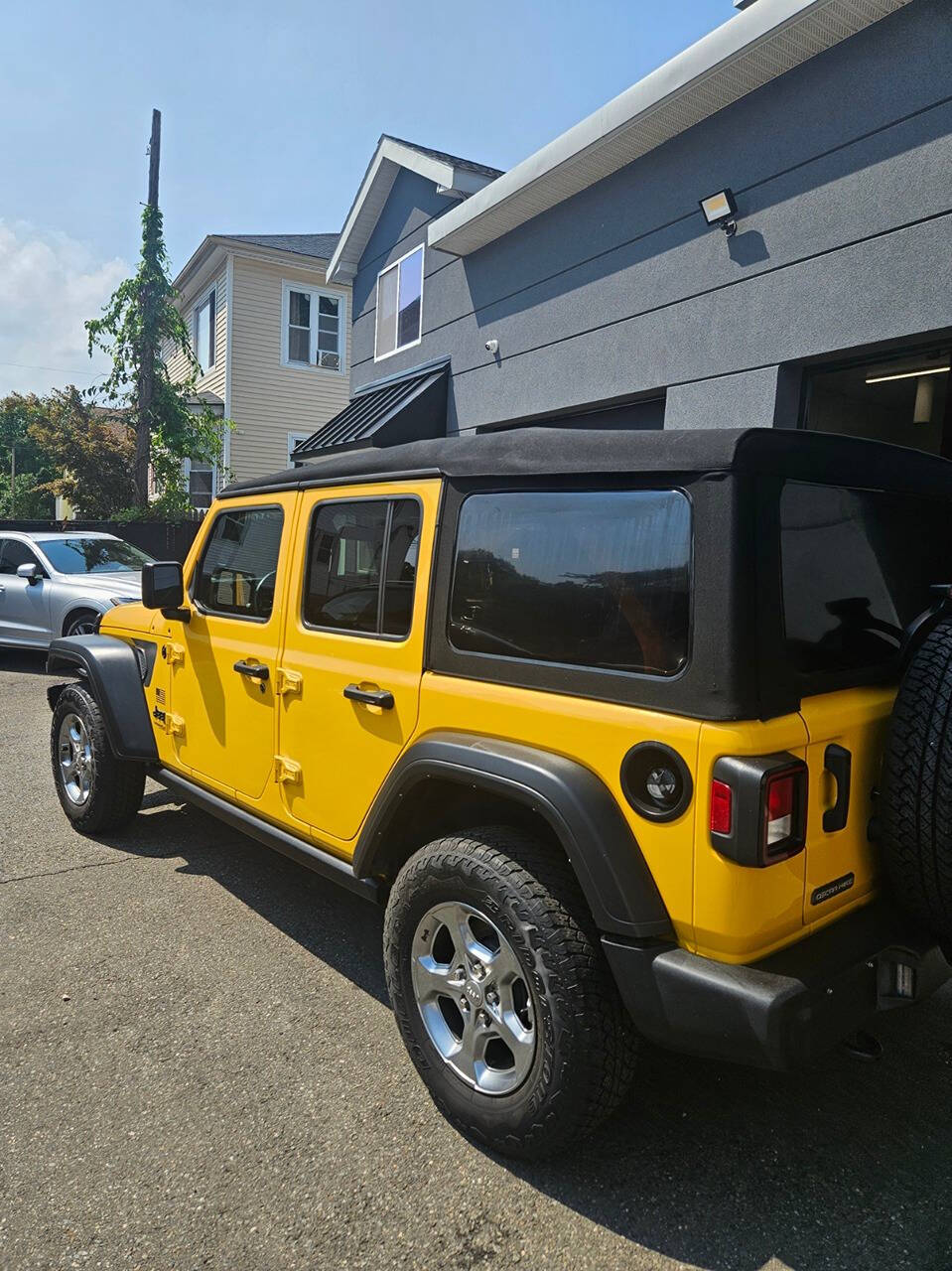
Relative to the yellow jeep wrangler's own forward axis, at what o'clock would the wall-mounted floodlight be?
The wall-mounted floodlight is roughly at 2 o'clock from the yellow jeep wrangler.

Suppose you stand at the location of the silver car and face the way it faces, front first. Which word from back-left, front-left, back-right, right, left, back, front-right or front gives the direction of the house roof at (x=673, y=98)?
front

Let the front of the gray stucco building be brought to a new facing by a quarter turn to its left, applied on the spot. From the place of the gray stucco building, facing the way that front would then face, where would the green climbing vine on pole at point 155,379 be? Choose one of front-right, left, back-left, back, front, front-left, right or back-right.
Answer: back

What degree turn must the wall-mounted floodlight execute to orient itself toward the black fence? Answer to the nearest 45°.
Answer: approximately 90° to its right

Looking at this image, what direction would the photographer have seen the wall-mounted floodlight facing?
facing the viewer and to the left of the viewer

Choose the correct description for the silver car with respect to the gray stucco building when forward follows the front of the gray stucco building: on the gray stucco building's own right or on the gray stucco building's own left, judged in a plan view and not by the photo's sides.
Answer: on the gray stucco building's own right

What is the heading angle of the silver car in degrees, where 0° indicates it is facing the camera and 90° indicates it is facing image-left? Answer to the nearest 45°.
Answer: approximately 315°

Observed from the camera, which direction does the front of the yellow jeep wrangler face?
facing away from the viewer and to the left of the viewer

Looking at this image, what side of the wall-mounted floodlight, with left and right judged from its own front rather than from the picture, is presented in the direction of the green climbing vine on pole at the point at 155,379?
right

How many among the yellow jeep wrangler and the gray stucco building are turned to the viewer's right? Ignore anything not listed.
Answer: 0

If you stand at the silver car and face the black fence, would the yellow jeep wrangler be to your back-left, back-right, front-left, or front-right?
back-right

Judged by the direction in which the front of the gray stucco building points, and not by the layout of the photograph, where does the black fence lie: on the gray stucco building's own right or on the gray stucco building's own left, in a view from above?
on the gray stucco building's own right

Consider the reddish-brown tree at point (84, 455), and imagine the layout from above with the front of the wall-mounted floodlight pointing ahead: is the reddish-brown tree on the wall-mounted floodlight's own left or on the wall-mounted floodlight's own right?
on the wall-mounted floodlight's own right

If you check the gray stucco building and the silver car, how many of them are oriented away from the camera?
0
